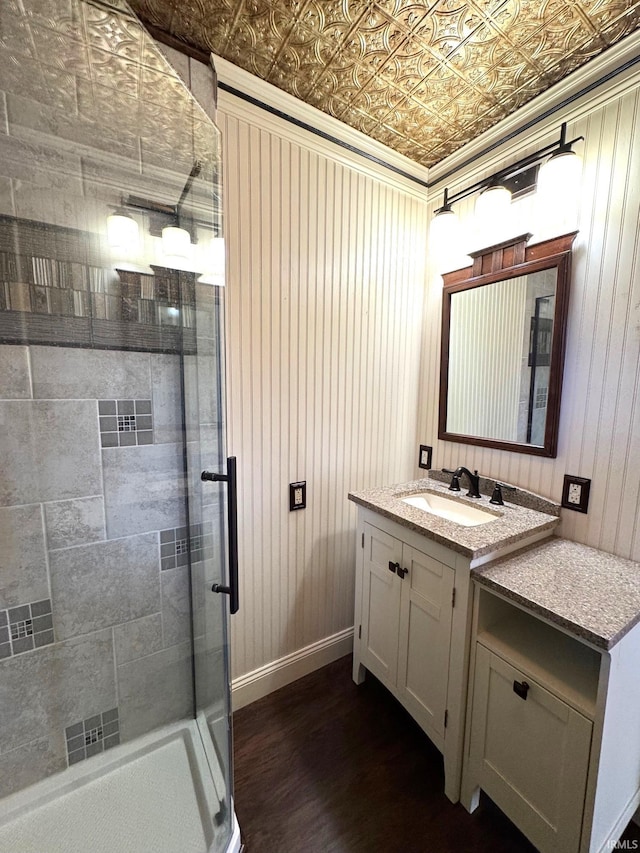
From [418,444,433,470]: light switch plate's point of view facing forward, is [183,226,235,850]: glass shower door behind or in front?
in front

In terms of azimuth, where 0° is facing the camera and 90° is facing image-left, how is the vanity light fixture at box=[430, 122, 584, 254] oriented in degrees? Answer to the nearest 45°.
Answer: approximately 45°

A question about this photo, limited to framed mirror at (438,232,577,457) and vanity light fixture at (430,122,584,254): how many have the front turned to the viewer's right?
0

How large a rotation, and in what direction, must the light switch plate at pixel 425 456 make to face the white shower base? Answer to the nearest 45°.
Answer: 0° — it already faces it

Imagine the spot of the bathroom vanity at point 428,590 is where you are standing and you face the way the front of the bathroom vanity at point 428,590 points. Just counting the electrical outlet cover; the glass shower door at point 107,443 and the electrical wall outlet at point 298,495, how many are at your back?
1

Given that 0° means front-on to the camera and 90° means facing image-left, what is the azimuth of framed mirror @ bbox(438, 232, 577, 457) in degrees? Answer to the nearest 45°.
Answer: approximately 45°

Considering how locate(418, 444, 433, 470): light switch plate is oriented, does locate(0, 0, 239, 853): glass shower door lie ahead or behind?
ahead

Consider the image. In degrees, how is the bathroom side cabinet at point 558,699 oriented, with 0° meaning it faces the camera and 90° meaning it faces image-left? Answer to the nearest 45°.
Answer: approximately 45°

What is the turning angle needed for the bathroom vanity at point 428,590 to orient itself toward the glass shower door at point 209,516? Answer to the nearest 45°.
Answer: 0° — it already faces it

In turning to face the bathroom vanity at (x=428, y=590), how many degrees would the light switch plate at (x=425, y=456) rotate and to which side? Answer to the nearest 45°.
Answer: approximately 45° to its left

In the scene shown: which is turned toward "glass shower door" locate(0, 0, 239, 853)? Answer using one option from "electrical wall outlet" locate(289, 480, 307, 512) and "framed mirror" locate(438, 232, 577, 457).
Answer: the framed mirror

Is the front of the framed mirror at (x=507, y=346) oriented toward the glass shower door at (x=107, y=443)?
yes
